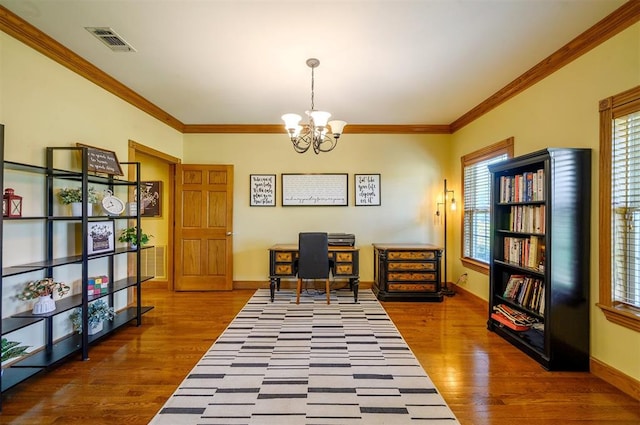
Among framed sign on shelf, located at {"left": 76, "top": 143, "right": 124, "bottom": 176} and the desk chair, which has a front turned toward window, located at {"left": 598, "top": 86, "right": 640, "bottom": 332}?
the framed sign on shelf

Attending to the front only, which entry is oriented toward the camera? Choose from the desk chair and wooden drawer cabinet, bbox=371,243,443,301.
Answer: the wooden drawer cabinet

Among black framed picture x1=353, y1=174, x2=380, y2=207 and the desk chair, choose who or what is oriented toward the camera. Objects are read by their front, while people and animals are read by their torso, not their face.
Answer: the black framed picture

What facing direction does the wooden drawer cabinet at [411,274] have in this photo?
toward the camera

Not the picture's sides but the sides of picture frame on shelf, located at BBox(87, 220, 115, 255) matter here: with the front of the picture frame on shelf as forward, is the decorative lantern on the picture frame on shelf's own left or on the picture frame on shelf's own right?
on the picture frame on shelf's own right

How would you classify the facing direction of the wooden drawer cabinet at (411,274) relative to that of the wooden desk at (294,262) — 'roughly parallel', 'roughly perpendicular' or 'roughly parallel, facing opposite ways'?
roughly parallel

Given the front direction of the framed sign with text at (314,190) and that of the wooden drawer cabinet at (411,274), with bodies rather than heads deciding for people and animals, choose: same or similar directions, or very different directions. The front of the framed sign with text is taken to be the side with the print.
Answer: same or similar directions

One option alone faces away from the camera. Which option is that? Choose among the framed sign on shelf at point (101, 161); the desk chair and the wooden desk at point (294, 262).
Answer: the desk chair

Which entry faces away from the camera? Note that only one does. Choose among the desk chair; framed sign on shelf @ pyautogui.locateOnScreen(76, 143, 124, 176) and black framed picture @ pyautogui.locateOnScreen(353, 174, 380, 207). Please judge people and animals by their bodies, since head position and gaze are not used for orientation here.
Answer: the desk chair

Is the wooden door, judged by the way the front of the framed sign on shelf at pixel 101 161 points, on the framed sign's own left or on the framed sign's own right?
on the framed sign's own left

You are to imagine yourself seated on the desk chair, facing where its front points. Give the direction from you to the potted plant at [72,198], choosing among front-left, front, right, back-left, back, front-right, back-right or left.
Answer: back-left

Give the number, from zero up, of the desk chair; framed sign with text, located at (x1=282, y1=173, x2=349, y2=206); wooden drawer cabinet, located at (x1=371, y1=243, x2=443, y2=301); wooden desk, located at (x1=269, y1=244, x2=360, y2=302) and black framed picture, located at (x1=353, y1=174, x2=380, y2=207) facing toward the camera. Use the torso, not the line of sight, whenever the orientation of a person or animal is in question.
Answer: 4

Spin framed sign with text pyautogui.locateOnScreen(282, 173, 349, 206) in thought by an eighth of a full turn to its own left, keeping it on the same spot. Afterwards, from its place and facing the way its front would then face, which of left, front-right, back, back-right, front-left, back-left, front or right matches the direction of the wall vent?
back-right

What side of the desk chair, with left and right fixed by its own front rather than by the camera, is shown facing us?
back

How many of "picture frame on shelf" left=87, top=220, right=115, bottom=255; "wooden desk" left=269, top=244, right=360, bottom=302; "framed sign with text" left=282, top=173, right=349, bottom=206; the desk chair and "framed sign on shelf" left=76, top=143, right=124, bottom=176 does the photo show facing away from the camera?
1

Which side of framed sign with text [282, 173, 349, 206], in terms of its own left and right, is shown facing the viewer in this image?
front

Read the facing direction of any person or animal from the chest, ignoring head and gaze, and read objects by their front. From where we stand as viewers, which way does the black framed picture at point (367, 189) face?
facing the viewer
